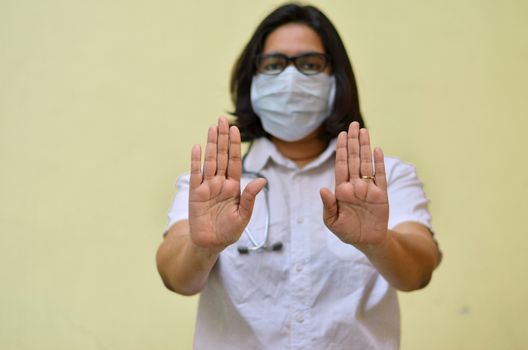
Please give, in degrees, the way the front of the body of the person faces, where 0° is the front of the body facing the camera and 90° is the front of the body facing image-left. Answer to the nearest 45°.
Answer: approximately 0°
